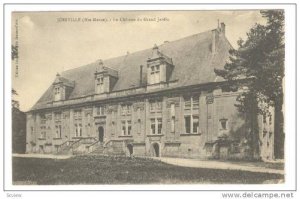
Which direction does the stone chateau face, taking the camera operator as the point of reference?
facing the viewer and to the left of the viewer
